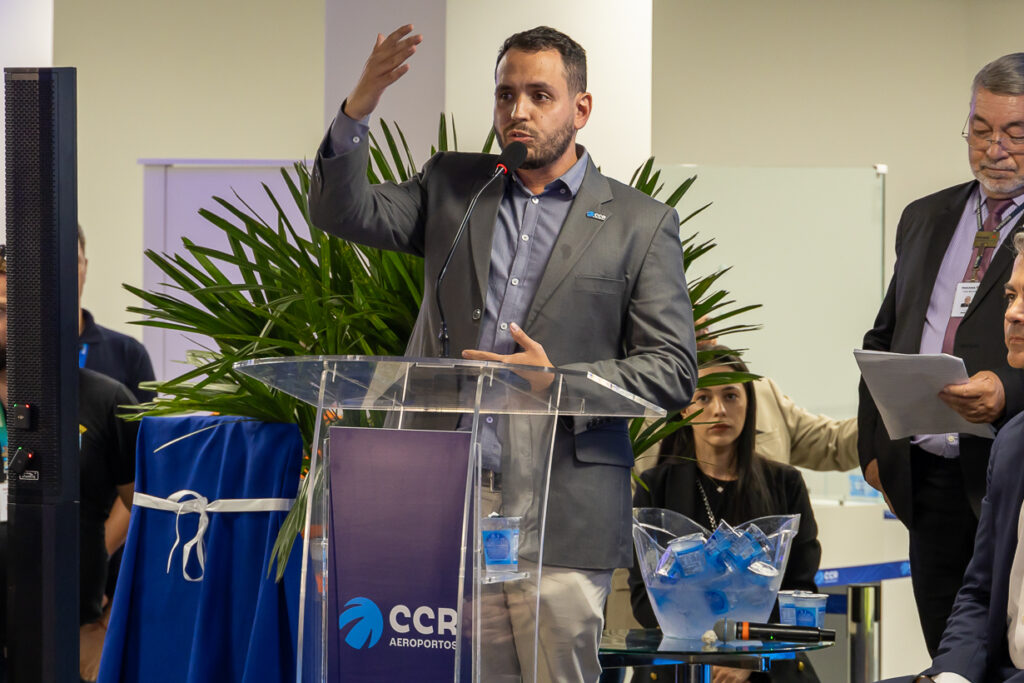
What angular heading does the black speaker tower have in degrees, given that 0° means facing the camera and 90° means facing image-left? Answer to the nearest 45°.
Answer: approximately 45°

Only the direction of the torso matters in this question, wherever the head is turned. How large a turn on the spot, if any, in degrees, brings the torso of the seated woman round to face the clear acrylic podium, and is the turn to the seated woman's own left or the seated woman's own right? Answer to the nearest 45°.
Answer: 0° — they already face it

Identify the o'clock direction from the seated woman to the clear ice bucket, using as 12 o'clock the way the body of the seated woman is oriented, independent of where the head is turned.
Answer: The clear ice bucket is roughly at 12 o'clock from the seated woman.

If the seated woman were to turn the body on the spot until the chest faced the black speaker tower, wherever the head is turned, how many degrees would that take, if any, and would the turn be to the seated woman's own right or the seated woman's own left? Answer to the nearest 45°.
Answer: approximately 45° to the seated woman's own right

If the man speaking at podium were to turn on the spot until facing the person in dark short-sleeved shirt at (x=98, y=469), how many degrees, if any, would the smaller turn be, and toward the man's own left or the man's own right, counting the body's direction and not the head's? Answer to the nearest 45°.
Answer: approximately 90° to the man's own right

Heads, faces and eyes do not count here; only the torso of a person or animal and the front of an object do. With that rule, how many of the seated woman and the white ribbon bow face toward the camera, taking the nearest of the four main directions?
2

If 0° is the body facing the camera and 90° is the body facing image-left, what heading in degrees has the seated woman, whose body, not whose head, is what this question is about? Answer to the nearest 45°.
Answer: approximately 0°

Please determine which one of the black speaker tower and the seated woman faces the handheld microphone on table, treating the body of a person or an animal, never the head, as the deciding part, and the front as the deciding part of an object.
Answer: the seated woman

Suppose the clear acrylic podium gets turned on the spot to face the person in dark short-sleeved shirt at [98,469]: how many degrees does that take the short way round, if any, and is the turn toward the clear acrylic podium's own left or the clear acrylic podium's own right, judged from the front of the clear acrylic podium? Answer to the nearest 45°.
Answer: approximately 90° to the clear acrylic podium's own right

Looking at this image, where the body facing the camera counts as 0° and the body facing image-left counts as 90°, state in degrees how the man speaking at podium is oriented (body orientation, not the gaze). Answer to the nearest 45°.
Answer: approximately 45°
